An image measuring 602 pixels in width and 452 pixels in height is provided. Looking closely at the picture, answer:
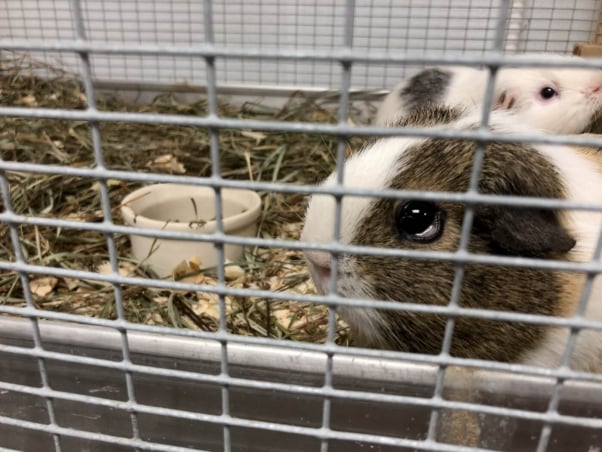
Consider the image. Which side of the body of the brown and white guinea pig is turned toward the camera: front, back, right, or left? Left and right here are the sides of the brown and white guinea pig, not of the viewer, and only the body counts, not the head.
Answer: left

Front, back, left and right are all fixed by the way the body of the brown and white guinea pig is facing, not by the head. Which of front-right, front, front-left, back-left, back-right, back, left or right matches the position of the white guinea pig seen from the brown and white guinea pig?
right

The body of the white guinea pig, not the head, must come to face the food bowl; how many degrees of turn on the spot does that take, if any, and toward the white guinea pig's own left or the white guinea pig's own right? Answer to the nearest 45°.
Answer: approximately 135° to the white guinea pig's own right

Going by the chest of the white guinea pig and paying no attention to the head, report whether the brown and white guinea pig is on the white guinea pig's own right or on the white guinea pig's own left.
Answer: on the white guinea pig's own right

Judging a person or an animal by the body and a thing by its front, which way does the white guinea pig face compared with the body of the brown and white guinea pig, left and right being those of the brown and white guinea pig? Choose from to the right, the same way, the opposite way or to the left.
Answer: the opposite way

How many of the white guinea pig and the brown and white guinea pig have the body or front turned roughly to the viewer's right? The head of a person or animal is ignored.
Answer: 1

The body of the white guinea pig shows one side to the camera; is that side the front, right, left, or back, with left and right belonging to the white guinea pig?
right

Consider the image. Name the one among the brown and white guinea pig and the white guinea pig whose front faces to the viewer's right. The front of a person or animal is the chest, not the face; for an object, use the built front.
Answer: the white guinea pig

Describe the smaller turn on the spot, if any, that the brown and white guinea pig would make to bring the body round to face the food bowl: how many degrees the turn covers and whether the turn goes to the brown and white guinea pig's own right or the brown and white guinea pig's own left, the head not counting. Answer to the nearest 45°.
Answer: approximately 45° to the brown and white guinea pig's own right
